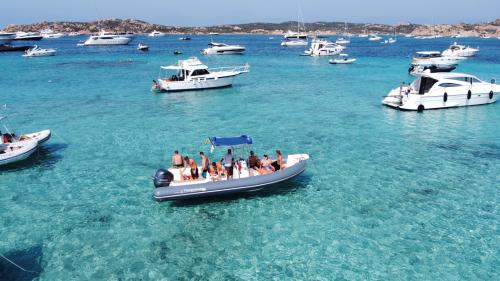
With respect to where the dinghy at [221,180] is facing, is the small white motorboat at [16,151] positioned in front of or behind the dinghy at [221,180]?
behind

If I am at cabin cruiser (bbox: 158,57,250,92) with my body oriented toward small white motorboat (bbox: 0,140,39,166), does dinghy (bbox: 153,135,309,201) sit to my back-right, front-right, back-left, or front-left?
front-left

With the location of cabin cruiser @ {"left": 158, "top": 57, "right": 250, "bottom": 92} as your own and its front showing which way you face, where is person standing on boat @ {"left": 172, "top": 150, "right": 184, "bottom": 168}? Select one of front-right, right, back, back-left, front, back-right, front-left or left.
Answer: right

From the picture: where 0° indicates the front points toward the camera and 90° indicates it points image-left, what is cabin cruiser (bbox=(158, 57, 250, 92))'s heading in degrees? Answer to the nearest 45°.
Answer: approximately 270°

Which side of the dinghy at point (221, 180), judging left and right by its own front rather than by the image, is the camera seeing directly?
right

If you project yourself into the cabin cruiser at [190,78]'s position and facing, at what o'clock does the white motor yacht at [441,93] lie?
The white motor yacht is roughly at 1 o'clock from the cabin cruiser.

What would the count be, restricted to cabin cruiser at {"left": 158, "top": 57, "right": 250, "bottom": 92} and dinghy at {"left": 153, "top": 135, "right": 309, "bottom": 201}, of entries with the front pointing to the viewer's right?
2

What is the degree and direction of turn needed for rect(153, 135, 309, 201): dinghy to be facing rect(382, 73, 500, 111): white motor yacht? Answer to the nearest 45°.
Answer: approximately 45° to its left

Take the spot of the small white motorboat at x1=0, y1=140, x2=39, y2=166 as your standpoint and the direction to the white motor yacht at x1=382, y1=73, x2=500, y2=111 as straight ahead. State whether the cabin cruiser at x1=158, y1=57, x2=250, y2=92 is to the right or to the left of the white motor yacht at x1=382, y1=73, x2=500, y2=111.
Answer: left

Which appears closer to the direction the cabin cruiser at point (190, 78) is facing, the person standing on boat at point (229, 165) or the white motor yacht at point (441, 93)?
the white motor yacht

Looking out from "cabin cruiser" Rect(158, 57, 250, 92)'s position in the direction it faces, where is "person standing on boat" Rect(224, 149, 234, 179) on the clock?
The person standing on boat is roughly at 3 o'clock from the cabin cruiser.
